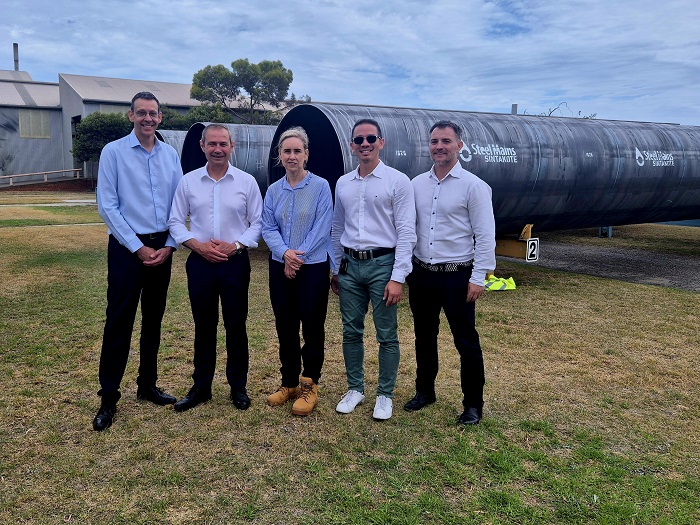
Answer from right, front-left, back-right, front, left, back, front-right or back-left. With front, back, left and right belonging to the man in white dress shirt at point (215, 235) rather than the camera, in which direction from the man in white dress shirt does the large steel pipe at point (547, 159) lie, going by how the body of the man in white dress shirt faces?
back-left

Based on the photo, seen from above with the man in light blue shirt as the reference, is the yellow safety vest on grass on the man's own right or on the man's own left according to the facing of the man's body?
on the man's own left

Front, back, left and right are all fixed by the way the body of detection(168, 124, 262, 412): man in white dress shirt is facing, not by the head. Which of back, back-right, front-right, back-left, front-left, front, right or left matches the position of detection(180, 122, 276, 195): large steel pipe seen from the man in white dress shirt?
back

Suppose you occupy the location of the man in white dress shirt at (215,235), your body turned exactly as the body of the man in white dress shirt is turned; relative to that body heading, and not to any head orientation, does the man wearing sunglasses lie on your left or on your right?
on your left

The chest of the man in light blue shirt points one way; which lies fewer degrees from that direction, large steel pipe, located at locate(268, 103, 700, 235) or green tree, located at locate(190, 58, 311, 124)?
the large steel pipe

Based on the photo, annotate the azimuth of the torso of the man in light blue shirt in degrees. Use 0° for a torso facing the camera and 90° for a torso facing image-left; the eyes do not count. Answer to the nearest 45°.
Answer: approximately 315°

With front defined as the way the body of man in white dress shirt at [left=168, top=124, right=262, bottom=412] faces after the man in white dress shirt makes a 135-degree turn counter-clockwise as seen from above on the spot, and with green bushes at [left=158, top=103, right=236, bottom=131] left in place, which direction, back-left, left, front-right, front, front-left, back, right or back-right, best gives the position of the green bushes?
front-left

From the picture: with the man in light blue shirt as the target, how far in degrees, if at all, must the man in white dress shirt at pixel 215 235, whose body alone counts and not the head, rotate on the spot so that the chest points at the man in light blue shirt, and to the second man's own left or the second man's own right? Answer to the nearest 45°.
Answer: approximately 90° to the second man's own right

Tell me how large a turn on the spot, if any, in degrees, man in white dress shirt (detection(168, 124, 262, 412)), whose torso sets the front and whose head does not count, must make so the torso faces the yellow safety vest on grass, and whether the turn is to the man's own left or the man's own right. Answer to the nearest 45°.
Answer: approximately 135° to the man's own left

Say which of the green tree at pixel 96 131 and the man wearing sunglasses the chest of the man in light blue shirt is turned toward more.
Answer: the man wearing sunglasses
